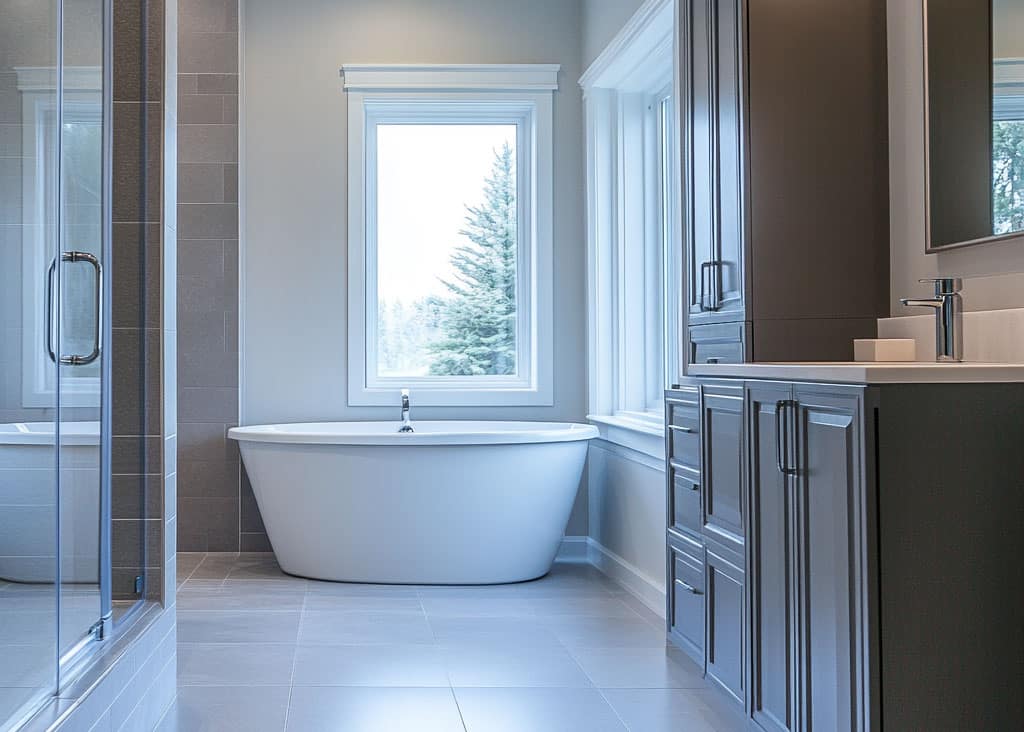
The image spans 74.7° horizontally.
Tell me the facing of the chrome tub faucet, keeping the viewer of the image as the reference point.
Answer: facing the viewer

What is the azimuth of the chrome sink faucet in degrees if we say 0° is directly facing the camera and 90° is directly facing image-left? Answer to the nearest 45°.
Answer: approximately 90°

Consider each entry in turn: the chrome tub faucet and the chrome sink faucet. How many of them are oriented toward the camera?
1

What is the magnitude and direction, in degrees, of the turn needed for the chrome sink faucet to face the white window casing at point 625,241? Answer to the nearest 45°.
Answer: approximately 45° to its right

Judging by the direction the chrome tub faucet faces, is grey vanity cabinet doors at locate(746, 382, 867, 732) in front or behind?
in front

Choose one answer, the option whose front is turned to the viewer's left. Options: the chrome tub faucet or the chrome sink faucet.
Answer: the chrome sink faucet

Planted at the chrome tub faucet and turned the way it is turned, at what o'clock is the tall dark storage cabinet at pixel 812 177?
The tall dark storage cabinet is roughly at 11 o'clock from the chrome tub faucet.
